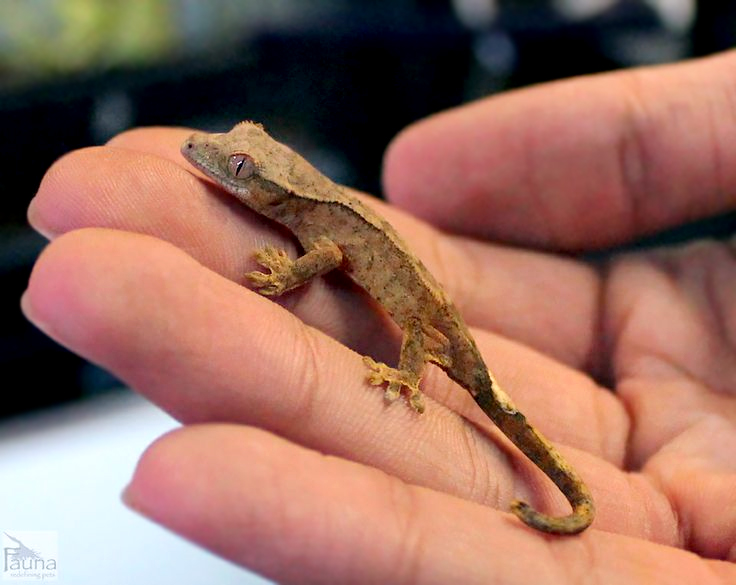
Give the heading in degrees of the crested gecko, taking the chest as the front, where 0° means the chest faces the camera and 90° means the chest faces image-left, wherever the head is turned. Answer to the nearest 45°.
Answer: approximately 90°

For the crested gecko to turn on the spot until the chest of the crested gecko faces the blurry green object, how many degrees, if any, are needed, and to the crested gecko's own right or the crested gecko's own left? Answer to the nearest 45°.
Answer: approximately 45° to the crested gecko's own right
